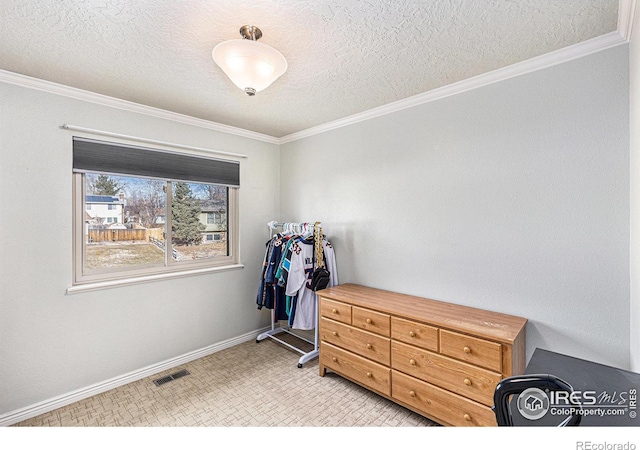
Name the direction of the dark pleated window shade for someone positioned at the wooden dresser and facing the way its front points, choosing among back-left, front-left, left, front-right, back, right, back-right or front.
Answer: front-right

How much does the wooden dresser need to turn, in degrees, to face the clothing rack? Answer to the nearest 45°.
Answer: approximately 90° to its right

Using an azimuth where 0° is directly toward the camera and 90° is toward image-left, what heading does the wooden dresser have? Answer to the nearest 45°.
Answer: approximately 45°

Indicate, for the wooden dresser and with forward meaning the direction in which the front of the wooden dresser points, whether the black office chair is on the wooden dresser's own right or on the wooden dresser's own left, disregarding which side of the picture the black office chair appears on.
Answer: on the wooden dresser's own left

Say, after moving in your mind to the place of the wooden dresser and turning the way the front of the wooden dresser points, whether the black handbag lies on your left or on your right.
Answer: on your right

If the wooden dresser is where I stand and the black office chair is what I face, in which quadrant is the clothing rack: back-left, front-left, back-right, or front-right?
back-right
